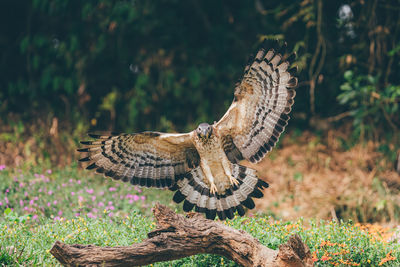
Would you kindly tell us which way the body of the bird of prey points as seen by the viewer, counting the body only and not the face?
toward the camera

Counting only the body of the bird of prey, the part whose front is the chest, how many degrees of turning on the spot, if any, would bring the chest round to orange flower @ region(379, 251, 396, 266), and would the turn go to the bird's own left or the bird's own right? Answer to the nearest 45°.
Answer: approximately 45° to the bird's own left

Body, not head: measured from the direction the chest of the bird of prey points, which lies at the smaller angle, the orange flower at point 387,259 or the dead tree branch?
the dead tree branch

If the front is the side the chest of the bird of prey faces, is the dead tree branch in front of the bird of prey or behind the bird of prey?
in front
